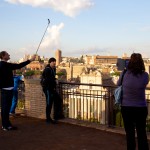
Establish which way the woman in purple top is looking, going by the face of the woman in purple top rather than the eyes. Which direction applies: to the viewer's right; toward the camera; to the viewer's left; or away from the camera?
away from the camera

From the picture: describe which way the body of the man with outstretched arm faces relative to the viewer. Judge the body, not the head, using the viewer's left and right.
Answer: facing to the right of the viewer

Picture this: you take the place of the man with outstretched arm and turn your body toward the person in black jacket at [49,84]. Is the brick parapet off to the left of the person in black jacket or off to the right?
left

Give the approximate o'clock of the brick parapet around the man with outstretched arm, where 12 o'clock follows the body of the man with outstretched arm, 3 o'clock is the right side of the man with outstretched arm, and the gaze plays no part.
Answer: The brick parapet is roughly at 10 o'clock from the man with outstretched arm.

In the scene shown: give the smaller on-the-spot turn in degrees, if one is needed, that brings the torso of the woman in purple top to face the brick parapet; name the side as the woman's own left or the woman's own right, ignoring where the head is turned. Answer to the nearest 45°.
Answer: approximately 45° to the woman's own left

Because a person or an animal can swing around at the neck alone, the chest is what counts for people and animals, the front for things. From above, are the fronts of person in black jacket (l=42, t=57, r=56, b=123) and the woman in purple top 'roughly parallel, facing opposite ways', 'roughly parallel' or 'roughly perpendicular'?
roughly perpendicular

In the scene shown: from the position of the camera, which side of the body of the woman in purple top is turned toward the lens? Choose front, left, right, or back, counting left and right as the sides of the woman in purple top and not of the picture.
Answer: back
